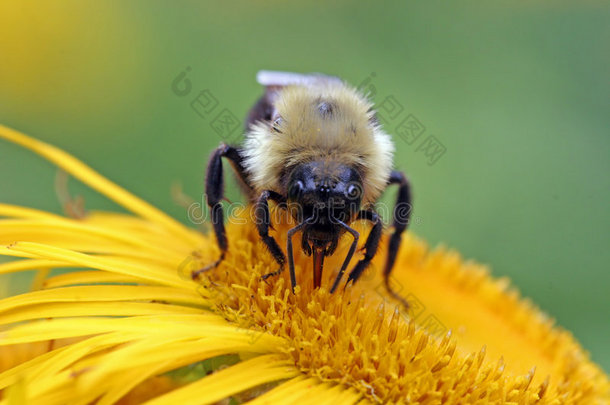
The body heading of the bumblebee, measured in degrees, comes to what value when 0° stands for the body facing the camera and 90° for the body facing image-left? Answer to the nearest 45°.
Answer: approximately 0°
